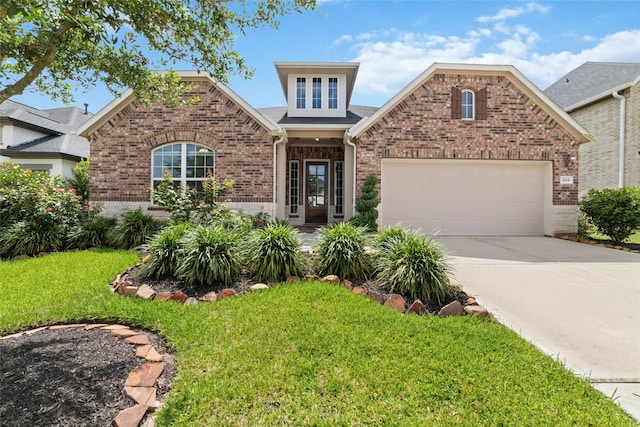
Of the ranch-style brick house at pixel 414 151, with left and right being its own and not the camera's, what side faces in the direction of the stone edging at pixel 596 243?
left

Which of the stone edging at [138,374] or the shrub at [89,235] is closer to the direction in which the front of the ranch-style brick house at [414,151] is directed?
the stone edging

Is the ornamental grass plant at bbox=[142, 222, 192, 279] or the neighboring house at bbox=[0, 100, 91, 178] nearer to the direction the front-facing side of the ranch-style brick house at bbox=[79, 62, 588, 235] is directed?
the ornamental grass plant

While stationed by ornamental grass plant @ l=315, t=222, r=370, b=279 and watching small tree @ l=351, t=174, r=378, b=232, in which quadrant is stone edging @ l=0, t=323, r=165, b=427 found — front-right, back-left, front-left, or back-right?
back-left

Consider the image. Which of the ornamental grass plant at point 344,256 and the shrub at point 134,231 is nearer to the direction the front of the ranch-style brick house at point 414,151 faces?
the ornamental grass plant

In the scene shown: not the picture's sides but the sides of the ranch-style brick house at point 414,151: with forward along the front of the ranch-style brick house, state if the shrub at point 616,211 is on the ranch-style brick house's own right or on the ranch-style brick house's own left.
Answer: on the ranch-style brick house's own left

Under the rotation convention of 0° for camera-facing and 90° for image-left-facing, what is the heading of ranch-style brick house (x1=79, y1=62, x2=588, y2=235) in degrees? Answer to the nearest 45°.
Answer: approximately 0°

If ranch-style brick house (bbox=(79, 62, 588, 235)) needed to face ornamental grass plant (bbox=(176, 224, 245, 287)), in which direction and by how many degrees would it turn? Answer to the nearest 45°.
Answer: approximately 45° to its right
